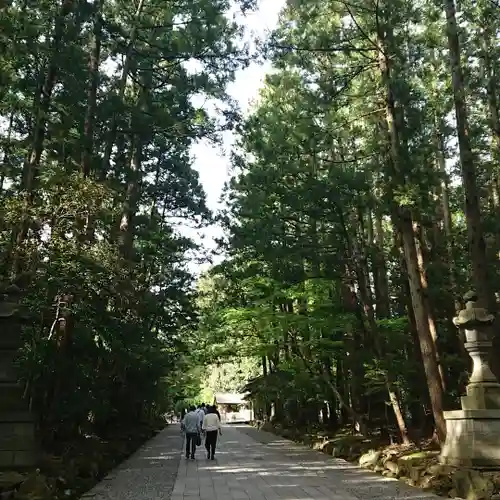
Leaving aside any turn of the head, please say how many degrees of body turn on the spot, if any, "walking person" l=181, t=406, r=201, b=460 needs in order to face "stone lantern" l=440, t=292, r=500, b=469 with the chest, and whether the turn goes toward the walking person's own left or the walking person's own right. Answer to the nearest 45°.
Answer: approximately 135° to the walking person's own right

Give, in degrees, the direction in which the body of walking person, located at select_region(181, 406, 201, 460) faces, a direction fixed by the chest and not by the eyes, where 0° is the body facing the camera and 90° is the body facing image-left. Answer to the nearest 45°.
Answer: approximately 180°

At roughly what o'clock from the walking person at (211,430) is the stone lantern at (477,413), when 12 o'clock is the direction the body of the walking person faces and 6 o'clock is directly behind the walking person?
The stone lantern is roughly at 5 o'clock from the walking person.

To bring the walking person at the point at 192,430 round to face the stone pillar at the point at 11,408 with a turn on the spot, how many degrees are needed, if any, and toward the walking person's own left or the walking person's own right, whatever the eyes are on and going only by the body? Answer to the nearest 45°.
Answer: approximately 180°

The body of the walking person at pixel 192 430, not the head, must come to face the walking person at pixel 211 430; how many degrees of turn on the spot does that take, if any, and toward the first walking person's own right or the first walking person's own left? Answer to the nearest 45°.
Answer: approximately 135° to the first walking person's own right

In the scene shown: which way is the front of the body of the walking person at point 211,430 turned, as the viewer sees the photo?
away from the camera

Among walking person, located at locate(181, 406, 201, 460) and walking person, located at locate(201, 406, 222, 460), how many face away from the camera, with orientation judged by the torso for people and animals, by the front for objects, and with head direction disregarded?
2

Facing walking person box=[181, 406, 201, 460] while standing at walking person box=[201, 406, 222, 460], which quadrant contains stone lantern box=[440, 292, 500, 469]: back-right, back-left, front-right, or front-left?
back-left

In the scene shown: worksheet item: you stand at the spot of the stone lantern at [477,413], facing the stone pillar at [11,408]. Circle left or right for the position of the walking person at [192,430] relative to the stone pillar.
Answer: right

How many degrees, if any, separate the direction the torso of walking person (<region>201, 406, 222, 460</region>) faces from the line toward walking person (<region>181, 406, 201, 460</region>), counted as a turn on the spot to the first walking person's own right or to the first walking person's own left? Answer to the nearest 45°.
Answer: approximately 45° to the first walking person's own left
